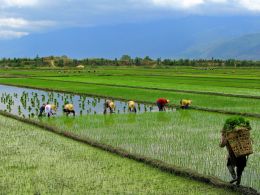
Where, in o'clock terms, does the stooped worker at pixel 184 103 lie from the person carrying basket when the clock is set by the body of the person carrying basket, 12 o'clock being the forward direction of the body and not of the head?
The stooped worker is roughly at 1 o'clock from the person carrying basket.

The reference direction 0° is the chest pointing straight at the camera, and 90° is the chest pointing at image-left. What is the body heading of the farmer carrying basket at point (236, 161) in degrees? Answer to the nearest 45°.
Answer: approximately 90°
